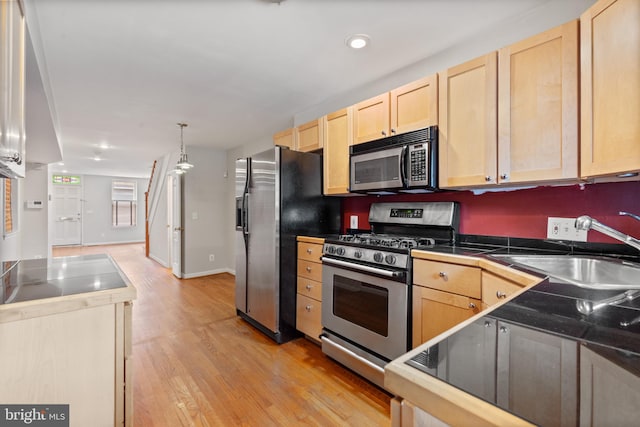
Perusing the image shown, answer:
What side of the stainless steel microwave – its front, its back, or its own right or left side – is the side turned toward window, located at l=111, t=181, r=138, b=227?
right

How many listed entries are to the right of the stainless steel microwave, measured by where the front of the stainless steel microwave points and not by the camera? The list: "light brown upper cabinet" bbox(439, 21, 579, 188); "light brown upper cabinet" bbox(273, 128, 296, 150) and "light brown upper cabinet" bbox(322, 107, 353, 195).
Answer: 2

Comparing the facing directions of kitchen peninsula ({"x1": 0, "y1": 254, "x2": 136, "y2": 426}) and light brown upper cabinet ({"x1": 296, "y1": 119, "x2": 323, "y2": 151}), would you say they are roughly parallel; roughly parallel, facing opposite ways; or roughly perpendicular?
roughly parallel, facing opposite ways

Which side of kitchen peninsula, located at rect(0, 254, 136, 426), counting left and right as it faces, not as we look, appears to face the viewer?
right

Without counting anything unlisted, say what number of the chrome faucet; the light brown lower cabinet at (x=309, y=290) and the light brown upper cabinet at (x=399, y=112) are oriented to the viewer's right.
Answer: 0

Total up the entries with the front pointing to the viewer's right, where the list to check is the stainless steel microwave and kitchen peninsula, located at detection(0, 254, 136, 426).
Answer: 1

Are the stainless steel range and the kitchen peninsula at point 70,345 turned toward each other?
yes

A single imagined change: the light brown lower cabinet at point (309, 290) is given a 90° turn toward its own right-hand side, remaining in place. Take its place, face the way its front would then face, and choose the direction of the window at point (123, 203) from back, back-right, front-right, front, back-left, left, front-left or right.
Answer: front

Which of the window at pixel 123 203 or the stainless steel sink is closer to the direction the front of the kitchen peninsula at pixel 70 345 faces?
the stainless steel sink

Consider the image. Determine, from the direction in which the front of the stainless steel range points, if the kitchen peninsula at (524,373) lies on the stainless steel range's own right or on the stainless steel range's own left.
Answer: on the stainless steel range's own left

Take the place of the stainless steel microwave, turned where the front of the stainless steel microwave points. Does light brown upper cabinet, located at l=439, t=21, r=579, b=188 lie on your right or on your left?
on your left

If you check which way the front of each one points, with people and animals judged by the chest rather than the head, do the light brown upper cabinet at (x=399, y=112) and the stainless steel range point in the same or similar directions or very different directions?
same or similar directions

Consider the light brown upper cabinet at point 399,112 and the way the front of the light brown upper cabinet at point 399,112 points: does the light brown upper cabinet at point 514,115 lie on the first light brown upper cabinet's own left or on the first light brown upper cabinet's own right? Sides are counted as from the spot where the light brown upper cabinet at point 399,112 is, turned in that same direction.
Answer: on the first light brown upper cabinet's own left
